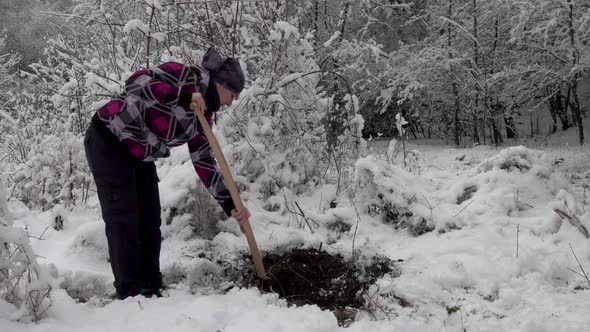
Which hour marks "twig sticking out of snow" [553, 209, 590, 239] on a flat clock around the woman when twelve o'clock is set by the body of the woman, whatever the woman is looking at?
The twig sticking out of snow is roughly at 12 o'clock from the woman.

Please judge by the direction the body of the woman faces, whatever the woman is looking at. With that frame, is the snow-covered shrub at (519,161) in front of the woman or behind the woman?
in front

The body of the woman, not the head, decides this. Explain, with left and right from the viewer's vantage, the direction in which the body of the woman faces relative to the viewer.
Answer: facing to the right of the viewer

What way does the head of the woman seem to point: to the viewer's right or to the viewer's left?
to the viewer's right

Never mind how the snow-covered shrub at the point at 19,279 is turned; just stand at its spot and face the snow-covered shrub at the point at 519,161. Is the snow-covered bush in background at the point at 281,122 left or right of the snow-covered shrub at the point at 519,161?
left

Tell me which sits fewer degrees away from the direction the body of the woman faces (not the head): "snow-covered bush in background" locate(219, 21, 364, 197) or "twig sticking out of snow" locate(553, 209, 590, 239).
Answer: the twig sticking out of snow

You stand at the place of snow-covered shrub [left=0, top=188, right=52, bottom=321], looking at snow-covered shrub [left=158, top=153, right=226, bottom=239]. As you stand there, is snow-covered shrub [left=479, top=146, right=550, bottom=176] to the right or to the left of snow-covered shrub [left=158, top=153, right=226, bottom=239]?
right

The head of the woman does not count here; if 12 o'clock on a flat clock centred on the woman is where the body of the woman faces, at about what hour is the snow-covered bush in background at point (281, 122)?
The snow-covered bush in background is roughly at 10 o'clock from the woman.
